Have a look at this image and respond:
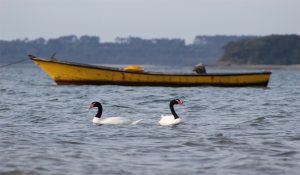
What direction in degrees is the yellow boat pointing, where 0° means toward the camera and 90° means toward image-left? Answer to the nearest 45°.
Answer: approximately 90°
